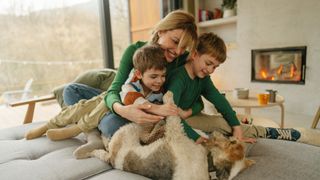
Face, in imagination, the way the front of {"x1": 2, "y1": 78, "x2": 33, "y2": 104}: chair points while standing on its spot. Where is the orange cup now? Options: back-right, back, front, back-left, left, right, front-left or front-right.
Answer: back-left

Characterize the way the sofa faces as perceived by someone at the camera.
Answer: facing the viewer

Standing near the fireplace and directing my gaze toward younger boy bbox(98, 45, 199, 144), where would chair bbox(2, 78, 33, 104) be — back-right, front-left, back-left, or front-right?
front-right

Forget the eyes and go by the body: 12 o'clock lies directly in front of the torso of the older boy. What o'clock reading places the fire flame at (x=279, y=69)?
The fire flame is roughly at 8 o'clock from the older boy.

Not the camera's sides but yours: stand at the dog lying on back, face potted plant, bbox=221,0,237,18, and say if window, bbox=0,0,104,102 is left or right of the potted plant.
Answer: left

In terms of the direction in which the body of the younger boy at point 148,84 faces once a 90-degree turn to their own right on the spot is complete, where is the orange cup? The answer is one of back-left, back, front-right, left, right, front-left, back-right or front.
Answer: back

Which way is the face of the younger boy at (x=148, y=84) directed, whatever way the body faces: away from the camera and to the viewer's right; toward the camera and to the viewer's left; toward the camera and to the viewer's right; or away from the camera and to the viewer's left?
toward the camera and to the viewer's right

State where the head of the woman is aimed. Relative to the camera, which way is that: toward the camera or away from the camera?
toward the camera

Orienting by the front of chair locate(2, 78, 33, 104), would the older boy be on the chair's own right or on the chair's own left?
on the chair's own left
